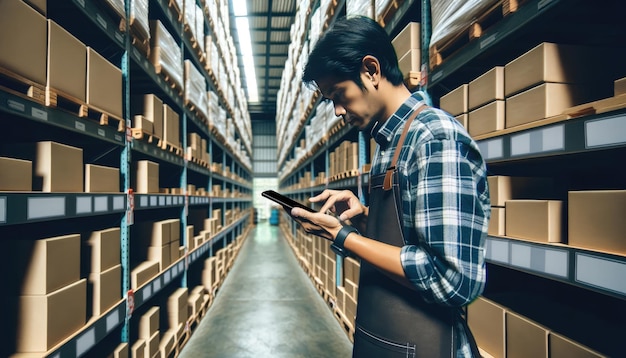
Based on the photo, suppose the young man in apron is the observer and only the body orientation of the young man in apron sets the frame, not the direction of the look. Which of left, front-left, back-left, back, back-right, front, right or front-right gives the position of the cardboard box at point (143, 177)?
front-right

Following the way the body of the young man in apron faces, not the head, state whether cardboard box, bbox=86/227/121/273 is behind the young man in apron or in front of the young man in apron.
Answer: in front

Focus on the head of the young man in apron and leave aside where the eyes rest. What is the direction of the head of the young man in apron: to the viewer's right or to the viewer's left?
to the viewer's left

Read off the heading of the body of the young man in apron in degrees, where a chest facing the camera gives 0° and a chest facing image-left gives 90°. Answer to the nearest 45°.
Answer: approximately 90°

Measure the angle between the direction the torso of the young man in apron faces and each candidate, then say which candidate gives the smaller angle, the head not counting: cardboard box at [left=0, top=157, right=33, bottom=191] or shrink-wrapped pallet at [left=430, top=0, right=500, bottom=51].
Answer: the cardboard box

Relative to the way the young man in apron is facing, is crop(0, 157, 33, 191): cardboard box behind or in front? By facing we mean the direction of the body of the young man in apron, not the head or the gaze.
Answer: in front

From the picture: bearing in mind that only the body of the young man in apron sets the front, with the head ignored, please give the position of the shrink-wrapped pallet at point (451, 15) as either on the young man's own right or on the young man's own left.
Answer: on the young man's own right

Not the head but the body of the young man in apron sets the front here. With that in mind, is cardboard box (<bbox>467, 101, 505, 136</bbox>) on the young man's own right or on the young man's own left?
on the young man's own right

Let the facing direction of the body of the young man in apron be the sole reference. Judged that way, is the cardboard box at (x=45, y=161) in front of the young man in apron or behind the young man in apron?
in front
